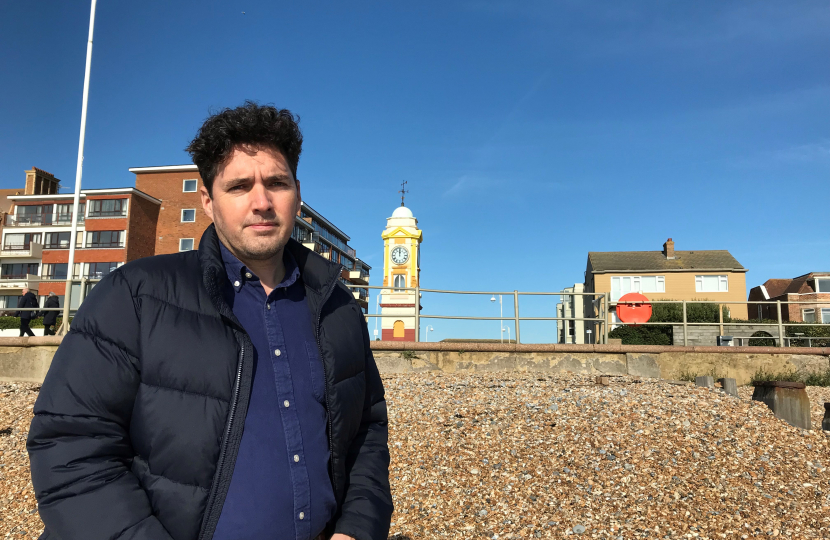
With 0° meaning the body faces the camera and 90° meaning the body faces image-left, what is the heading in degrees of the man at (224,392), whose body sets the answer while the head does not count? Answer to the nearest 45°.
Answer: approximately 315°

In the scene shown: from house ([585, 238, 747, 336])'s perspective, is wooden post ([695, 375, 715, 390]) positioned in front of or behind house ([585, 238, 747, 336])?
in front

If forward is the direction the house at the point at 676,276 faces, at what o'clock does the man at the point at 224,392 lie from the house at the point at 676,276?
The man is roughly at 12 o'clock from the house.

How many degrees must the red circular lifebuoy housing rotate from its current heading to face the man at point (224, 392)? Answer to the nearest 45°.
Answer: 0° — it already faces them

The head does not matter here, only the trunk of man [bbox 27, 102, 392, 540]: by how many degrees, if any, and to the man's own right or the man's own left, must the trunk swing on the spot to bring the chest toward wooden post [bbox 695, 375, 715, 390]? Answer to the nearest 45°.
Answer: approximately 90° to the man's own left

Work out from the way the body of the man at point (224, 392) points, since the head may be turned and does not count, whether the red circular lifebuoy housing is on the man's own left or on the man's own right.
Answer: on the man's own left
